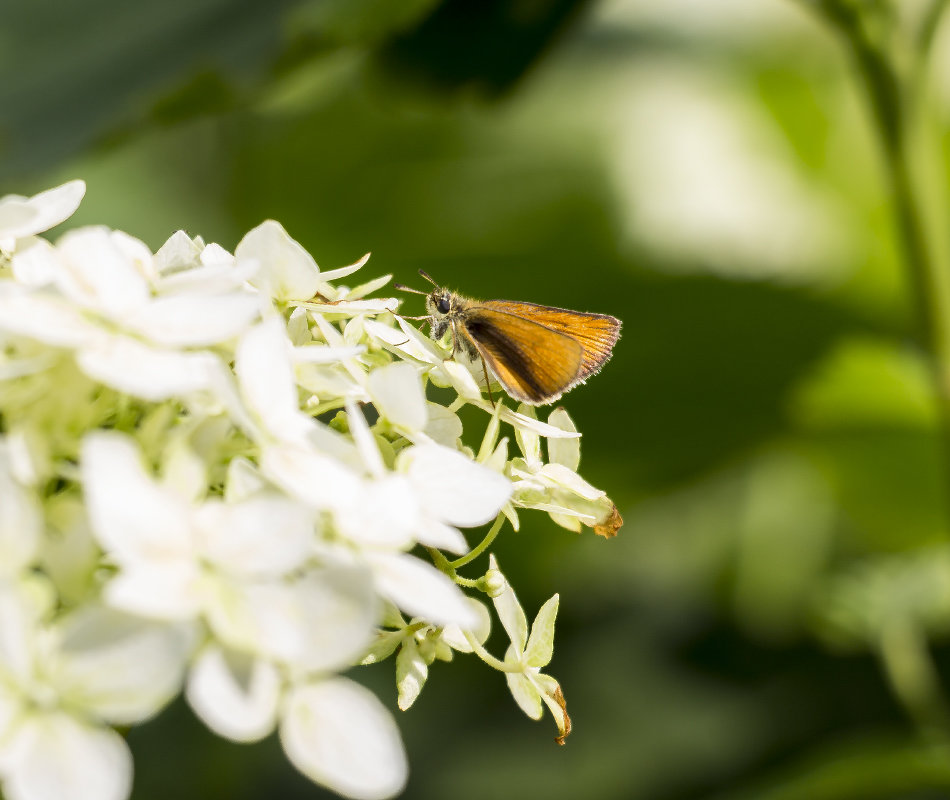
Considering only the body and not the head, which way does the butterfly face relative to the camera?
to the viewer's left
